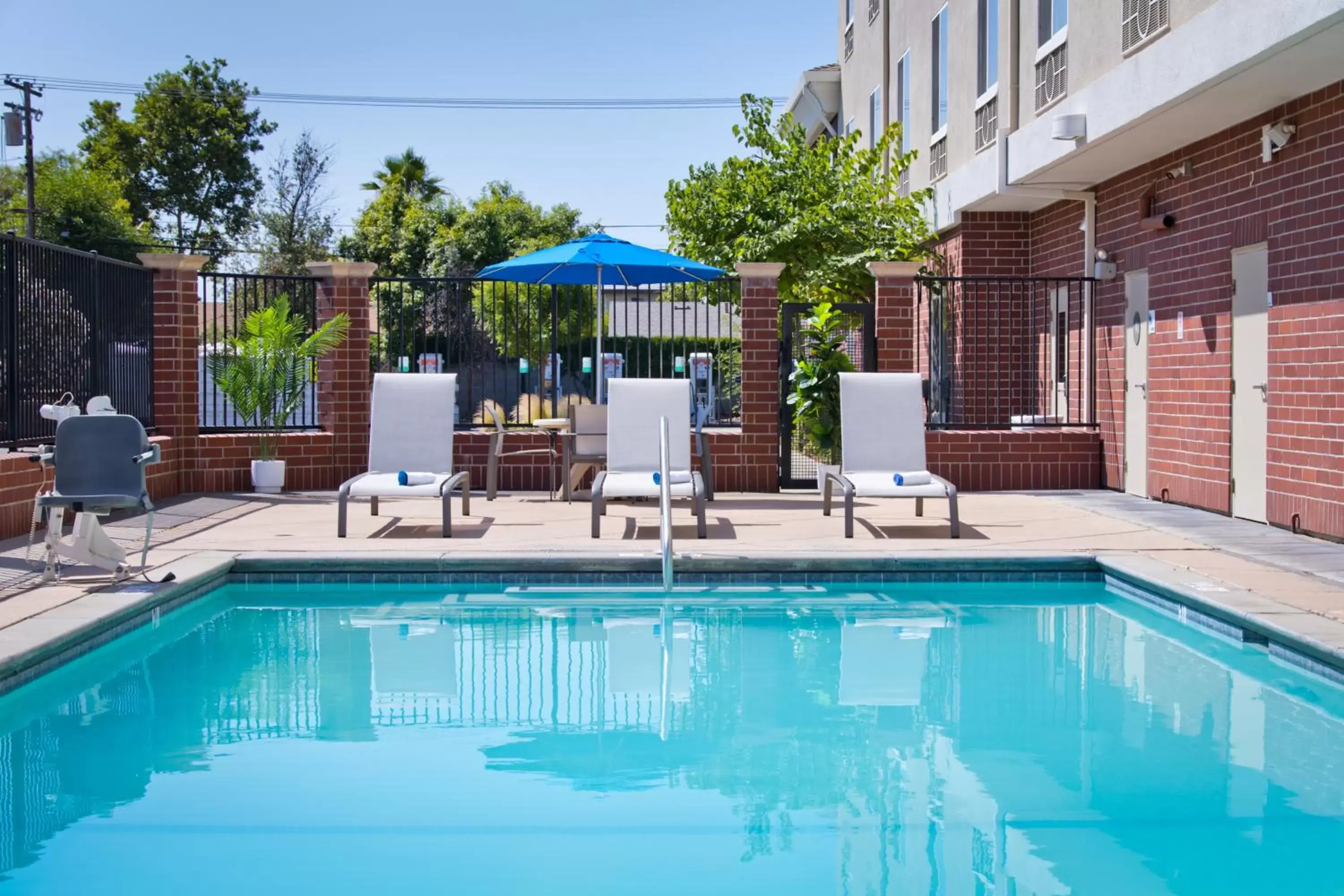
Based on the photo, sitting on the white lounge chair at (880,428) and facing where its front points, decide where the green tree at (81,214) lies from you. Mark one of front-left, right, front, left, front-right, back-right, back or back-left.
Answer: back-right

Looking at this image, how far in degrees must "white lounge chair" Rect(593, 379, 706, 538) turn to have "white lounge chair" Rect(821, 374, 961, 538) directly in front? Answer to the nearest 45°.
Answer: approximately 90° to its left

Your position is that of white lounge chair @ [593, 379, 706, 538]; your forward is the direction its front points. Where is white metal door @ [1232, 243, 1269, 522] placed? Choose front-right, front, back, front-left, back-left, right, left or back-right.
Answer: left

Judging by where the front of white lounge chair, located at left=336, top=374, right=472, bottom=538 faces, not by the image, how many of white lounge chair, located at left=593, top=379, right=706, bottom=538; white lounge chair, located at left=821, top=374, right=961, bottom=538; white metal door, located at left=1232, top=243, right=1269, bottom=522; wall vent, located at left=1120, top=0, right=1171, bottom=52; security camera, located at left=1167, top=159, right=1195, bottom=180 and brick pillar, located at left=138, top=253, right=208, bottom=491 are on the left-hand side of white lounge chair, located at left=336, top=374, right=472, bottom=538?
5

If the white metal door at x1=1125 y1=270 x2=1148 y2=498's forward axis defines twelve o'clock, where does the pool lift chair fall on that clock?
The pool lift chair is roughly at 10 o'clock from the white metal door.

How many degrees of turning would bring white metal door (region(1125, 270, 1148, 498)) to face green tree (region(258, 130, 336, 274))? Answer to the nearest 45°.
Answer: approximately 45° to its right

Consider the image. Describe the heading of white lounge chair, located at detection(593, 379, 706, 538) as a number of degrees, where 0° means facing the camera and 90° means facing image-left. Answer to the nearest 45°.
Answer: approximately 0°

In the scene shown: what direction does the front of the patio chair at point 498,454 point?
to the viewer's right

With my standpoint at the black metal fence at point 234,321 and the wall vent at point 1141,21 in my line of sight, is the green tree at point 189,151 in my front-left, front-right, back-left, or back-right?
back-left

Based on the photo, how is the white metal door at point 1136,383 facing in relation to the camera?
to the viewer's left

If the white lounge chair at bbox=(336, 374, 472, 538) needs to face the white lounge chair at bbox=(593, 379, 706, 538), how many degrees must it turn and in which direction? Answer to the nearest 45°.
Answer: approximately 90° to its left

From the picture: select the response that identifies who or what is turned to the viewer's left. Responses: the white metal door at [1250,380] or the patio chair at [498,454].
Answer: the white metal door

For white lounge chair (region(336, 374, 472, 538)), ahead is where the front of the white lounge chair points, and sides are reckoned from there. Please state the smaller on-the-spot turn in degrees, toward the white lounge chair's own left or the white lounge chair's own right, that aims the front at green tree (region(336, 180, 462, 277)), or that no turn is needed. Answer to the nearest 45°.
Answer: approximately 180°

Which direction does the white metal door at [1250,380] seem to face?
to the viewer's left
